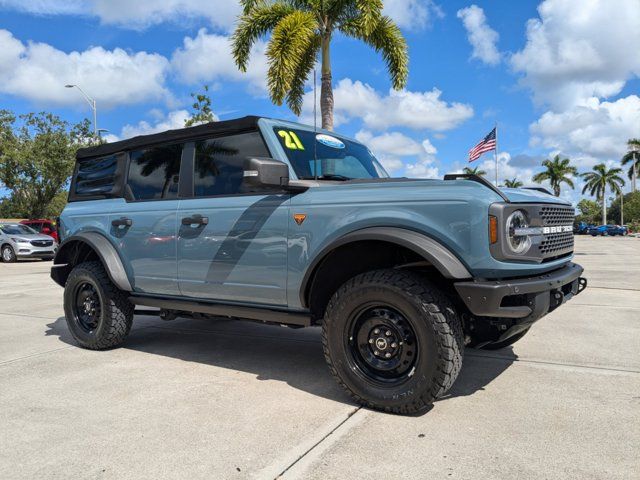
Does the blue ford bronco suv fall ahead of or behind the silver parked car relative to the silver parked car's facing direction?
ahead

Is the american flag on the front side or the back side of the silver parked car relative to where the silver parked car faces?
on the front side

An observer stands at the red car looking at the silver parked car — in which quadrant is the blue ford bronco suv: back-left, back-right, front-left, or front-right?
front-left

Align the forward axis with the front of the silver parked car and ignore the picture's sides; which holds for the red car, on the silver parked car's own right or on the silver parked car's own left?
on the silver parked car's own left

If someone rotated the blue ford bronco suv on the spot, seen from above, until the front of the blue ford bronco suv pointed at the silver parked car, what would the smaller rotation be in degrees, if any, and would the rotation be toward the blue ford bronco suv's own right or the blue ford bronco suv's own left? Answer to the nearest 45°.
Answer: approximately 180°

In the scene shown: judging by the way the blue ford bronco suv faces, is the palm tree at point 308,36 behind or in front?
behind

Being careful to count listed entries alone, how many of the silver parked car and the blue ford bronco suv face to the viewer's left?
0

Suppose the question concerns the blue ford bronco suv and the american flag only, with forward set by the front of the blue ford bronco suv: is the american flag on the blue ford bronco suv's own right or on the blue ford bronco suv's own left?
on the blue ford bronco suv's own left

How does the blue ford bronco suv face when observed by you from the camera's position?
facing the viewer and to the right of the viewer
